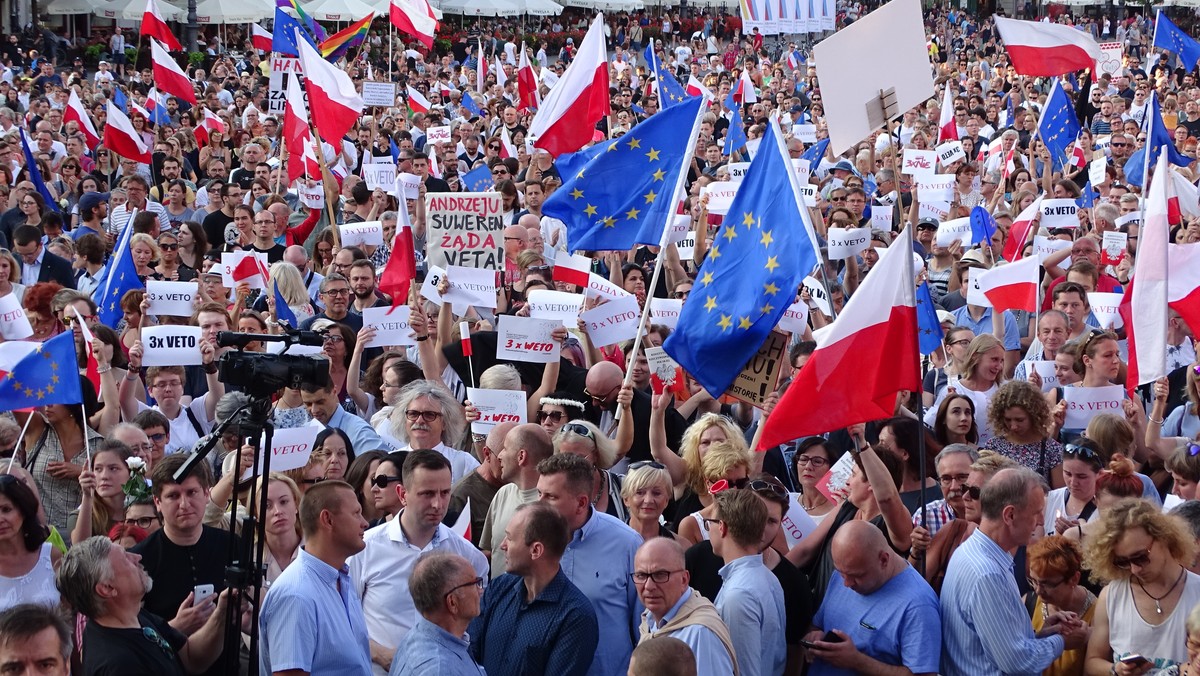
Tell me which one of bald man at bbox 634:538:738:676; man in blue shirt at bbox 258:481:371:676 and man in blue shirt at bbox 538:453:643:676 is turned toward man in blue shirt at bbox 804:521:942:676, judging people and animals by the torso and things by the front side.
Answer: man in blue shirt at bbox 258:481:371:676

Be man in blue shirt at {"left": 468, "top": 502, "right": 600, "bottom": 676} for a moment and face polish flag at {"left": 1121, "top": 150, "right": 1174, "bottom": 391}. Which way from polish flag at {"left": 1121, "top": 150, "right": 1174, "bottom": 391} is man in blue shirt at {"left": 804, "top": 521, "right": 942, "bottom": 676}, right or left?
right

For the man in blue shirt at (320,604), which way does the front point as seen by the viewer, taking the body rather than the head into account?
to the viewer's right

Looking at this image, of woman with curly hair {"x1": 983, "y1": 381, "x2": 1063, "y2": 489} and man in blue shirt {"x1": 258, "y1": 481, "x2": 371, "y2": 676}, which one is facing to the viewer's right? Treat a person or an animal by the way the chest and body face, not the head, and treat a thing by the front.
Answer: the man in blue shirt

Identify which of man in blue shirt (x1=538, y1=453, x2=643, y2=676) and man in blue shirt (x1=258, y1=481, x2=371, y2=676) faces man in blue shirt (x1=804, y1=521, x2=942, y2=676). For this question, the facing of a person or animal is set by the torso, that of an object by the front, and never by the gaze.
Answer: man in blue shirt (x1=258, y1=481, x2=371, y2=676)

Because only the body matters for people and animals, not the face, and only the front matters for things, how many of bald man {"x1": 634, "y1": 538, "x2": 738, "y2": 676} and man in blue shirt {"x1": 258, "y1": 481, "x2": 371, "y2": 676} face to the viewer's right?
1

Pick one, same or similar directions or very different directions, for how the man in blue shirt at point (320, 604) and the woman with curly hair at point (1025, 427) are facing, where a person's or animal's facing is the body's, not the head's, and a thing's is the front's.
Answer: very different directions

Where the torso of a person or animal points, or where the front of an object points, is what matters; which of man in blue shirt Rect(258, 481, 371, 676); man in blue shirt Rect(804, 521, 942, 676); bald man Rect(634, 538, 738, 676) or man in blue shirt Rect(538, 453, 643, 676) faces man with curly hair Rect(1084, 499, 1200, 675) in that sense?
man in blue shirt Rect(258, 481, 371, 676)

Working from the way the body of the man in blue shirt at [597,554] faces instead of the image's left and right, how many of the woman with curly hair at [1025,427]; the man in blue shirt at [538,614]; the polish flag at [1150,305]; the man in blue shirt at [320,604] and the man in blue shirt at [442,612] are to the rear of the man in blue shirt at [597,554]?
2

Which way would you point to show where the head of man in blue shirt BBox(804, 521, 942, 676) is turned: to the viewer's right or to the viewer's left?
to the viewer's left
